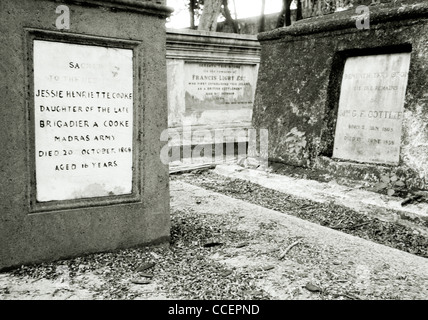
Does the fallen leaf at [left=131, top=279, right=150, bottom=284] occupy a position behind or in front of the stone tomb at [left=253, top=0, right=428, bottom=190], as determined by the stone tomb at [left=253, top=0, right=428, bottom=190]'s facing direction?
in front

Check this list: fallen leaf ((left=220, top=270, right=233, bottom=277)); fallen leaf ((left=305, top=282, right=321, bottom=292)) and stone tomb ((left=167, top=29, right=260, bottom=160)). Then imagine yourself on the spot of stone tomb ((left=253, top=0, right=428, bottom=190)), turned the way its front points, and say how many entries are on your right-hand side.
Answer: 1

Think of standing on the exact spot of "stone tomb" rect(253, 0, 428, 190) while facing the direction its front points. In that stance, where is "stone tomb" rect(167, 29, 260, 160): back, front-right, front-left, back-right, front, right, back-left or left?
right

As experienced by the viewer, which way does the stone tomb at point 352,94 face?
facing the viewer and to the left of the viewer

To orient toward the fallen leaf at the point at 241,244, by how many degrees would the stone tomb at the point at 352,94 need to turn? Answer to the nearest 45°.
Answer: approximately 45° to its left

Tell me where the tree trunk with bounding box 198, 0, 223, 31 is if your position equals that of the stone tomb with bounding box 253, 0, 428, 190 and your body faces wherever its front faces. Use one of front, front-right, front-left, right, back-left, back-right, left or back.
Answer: right

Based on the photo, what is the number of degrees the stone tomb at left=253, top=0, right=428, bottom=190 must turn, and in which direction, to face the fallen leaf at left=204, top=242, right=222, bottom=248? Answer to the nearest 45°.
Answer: approximately 45° to its left

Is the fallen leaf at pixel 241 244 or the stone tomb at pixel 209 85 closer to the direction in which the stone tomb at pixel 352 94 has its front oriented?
the fallen leaf

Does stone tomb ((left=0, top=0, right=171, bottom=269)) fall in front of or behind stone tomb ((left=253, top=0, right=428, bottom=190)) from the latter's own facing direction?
in front

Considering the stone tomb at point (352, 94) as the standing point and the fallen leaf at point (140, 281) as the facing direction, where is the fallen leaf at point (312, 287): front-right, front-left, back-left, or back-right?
front-left

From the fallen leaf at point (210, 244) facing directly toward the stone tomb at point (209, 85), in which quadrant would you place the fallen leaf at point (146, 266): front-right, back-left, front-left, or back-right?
back-left

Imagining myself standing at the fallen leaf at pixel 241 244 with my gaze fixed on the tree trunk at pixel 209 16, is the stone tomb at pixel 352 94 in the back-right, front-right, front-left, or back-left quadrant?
front-right

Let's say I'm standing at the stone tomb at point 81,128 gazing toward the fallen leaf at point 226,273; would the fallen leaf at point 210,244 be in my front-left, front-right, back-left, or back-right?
front-left

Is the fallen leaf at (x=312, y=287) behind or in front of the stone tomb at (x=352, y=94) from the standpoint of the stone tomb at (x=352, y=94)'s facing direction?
in front

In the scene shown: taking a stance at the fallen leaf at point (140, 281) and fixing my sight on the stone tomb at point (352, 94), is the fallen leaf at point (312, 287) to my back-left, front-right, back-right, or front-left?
front-right
